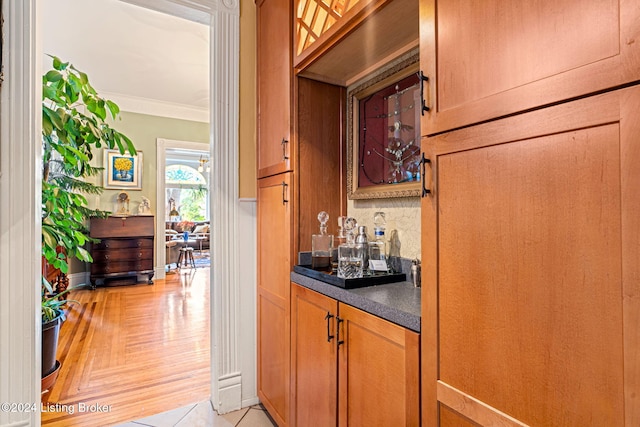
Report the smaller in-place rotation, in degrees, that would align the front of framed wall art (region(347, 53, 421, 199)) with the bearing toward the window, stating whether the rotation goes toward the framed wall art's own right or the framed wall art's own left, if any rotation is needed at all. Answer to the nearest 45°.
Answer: approximately 90° to the framed wall art's own right

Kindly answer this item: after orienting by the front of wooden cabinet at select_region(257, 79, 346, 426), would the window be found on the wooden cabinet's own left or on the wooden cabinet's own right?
on the wooden cabinet's own right

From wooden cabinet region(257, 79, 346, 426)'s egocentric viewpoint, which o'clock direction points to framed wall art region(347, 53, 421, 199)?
The framed wall art is roughly at 8 o'clock from the wooden cabinet.

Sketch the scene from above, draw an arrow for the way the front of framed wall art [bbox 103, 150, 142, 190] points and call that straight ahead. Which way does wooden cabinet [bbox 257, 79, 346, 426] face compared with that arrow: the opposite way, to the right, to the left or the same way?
to the right

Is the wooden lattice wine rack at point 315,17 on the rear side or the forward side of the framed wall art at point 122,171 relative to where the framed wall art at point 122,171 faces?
on the forward side

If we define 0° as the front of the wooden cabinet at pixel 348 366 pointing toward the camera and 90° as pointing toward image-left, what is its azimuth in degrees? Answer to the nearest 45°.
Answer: approximately 45°

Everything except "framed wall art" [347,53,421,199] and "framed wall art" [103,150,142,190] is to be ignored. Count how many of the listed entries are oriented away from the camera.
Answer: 0

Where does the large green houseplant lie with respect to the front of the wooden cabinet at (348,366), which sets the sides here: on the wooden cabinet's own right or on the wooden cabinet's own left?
on the wooden cabinet's own right

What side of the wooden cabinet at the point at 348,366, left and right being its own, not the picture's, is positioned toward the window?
right

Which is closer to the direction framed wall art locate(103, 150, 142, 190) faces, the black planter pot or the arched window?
the black planter pot

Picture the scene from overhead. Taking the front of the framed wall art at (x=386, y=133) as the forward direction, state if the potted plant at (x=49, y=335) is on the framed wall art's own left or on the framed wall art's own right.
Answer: on the framed wall art's own right
